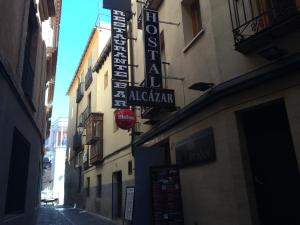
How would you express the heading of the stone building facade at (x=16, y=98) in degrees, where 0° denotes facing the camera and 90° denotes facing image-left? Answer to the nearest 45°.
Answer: approximately 270°

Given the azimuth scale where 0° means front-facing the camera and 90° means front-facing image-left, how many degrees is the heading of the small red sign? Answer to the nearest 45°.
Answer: approximately 0°

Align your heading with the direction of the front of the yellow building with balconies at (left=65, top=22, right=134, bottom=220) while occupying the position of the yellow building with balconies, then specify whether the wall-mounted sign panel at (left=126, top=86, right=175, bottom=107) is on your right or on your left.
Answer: on your left

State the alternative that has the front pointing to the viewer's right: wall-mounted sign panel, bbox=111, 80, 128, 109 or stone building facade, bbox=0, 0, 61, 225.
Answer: the stone building facade

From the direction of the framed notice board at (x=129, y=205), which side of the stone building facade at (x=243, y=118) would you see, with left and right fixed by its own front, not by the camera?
right

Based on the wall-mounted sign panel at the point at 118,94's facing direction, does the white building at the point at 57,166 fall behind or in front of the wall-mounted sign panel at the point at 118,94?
behind

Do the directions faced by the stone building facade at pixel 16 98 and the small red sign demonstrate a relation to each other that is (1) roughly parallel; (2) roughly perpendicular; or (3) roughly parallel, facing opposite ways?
roughly perpendicular

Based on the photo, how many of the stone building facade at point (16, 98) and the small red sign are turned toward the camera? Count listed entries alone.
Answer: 1

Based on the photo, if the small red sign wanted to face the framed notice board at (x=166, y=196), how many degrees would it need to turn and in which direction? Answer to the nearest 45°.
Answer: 0° — it already faces it

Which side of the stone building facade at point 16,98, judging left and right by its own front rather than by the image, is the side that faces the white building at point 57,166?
left
